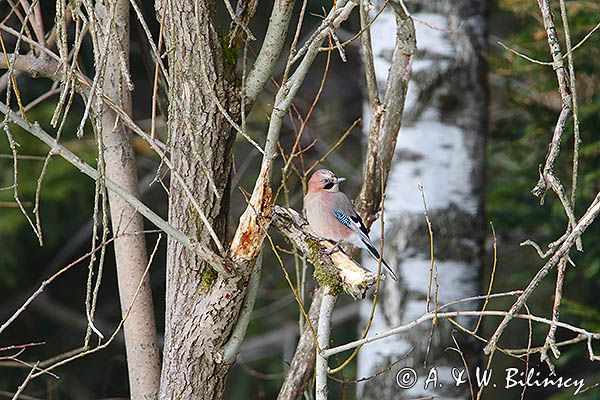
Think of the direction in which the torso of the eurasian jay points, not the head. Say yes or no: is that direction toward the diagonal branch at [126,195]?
yes

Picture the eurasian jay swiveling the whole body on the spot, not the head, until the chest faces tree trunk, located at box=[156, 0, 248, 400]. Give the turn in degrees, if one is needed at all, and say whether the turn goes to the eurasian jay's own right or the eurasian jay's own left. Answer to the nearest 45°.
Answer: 0° — it already faces it

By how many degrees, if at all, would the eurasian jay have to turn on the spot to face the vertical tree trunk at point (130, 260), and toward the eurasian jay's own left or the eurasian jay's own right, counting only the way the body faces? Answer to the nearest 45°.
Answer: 0° — it already faces it

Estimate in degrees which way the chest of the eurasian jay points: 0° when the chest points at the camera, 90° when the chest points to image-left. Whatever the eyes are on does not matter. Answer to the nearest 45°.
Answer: approximately 45°

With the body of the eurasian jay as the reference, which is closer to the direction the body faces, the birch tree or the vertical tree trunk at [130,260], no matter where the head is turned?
the vertical tree trunk

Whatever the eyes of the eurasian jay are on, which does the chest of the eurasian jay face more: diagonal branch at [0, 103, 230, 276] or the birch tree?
the diagonal branch

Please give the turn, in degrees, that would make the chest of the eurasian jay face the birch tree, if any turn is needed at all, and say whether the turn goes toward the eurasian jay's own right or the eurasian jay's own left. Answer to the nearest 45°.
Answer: approximately 180°
